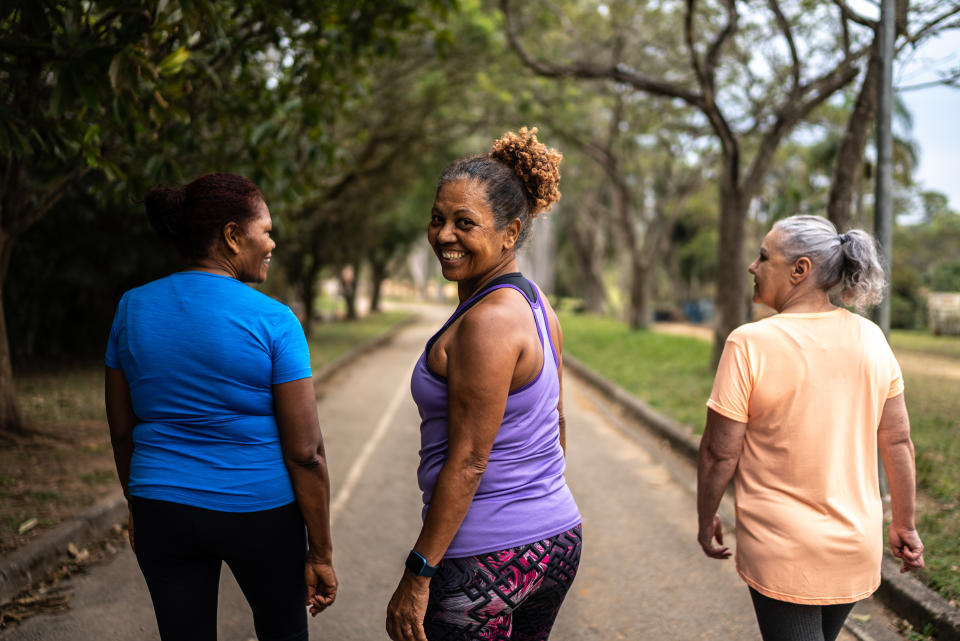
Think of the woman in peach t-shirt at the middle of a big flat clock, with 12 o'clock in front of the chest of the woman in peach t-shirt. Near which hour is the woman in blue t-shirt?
The woman in blue t-shirt is roughly at 8 o'clock from the woman in peach t-shirt.

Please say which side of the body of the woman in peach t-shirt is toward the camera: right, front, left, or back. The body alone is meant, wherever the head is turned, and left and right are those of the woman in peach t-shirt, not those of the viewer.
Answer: back

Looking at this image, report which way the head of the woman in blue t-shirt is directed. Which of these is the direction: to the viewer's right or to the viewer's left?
to the viewer's right

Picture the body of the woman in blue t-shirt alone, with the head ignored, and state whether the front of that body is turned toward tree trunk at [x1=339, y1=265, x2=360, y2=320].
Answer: yes

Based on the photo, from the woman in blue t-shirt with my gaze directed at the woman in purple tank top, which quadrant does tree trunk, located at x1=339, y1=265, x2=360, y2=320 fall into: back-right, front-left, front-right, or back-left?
back-left

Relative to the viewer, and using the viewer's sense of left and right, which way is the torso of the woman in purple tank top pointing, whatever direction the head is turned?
facing away from the viewer and to the left of the viewer

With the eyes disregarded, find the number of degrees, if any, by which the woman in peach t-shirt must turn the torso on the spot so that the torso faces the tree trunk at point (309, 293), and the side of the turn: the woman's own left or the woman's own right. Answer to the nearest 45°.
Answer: approximately 45° to the woman's own left

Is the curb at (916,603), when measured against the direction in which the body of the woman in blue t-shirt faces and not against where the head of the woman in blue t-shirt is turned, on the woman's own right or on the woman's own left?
on the woman's own right

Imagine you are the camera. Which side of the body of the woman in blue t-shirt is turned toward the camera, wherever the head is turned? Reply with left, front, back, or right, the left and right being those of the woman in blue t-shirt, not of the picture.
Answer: back

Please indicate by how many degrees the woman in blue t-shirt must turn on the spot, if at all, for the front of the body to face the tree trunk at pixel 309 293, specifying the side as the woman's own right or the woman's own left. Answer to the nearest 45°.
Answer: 0° — they already face it

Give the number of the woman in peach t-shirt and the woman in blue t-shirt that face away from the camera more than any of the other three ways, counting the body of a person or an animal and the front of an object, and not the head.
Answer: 2

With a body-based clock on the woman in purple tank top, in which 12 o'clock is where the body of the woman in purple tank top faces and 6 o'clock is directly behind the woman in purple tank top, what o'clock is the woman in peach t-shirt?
The woman in peach t-shirt is roughly at 4 o'clock from the woman in purple tank top.
